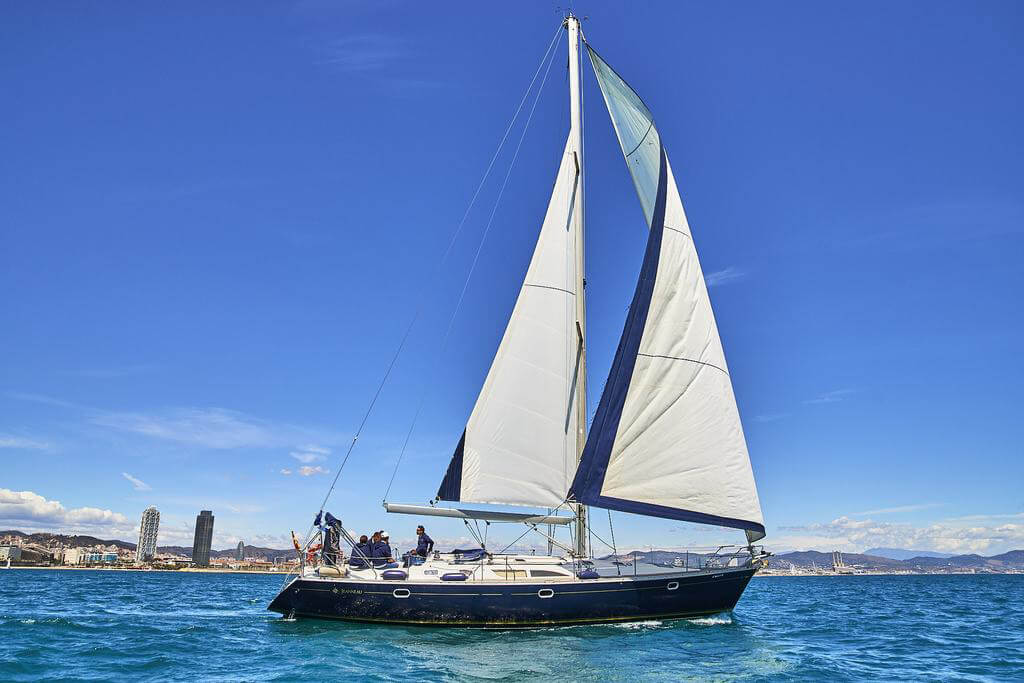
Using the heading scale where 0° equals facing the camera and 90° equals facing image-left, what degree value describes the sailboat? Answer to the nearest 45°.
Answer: approximately 270°
